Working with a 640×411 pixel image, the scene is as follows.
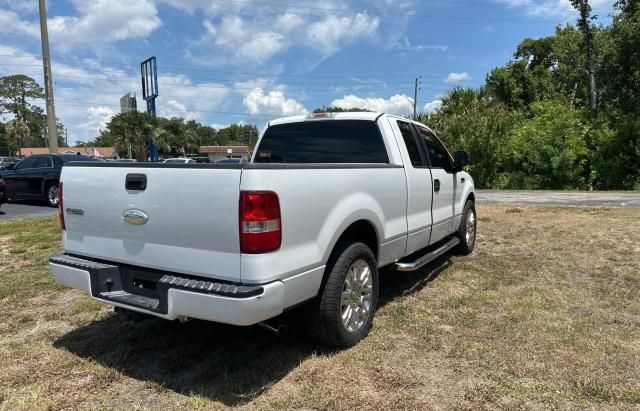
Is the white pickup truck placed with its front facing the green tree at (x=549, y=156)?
yes

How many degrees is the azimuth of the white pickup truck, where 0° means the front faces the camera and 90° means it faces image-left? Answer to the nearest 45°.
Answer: approximately 225°

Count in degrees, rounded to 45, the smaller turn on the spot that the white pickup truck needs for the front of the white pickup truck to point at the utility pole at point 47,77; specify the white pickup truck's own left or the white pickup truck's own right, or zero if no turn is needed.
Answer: approximately 90° to the white pickup truck's own left

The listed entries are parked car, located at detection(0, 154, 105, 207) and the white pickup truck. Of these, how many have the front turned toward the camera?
0

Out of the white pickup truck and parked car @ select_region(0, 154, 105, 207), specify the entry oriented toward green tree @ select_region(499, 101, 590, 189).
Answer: the white pickup truck

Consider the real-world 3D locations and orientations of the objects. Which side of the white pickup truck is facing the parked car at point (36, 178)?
left

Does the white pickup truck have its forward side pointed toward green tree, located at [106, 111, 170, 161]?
no

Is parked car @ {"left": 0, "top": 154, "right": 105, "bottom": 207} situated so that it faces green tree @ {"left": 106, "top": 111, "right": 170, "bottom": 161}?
no

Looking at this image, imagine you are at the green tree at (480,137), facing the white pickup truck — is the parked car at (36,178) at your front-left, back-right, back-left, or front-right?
front-right
